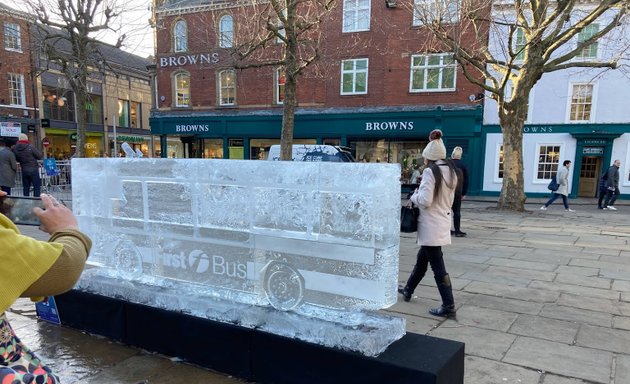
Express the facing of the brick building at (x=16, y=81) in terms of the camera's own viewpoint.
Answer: facing the viewer and to the right of the viewer

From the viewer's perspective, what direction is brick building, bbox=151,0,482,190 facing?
toward the camera

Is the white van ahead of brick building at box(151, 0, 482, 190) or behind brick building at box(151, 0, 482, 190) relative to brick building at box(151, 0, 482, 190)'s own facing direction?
ahead

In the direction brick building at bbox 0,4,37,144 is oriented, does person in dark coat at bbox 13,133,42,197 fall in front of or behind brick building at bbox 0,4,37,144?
in front

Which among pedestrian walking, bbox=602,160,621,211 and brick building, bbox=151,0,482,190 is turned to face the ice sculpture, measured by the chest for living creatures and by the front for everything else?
the brick building

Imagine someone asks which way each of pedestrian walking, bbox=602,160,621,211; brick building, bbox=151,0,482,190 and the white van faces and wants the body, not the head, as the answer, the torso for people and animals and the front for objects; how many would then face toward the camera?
1

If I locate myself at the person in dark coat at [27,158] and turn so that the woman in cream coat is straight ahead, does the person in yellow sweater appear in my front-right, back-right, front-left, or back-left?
front-right

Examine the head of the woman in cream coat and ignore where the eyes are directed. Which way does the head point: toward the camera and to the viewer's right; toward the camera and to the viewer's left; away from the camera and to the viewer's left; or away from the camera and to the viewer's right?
away from the camera and to the viewer's left

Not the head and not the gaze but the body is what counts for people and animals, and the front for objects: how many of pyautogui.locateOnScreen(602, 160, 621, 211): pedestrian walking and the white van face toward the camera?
0

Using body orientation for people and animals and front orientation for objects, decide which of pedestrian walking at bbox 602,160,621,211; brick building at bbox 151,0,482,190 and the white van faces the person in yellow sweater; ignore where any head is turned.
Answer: the brick building
